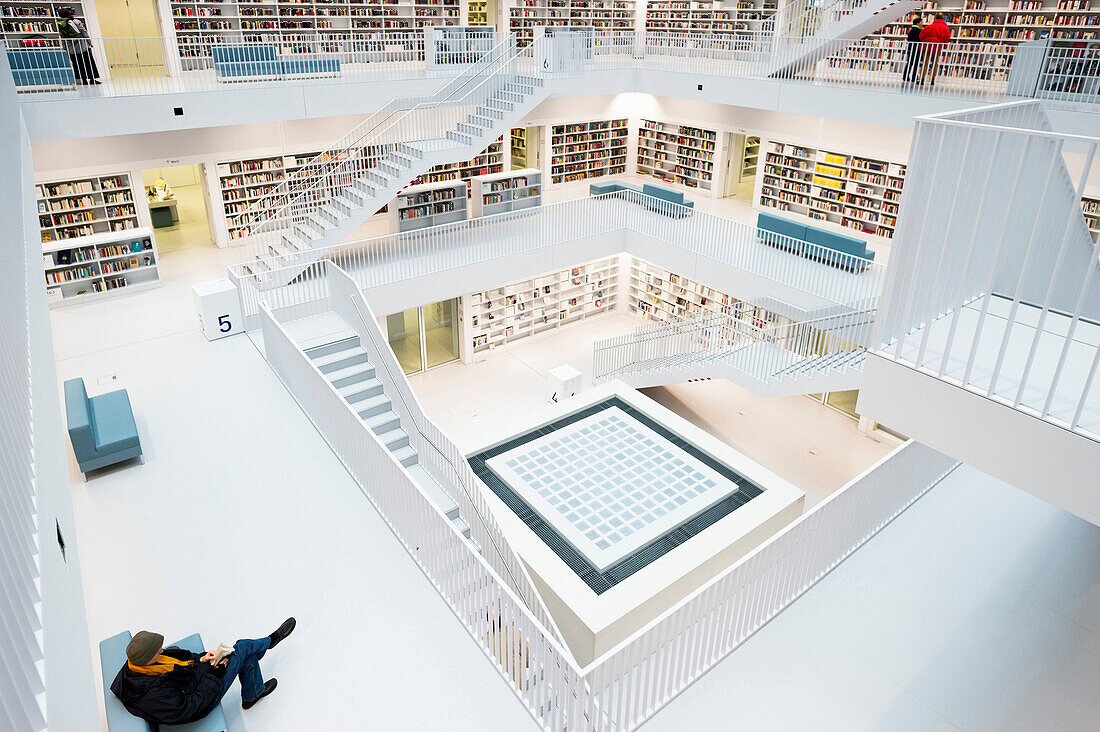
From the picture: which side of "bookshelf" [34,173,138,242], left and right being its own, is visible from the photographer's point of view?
front

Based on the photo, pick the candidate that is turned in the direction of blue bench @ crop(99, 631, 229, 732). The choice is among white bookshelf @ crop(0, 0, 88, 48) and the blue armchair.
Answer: the white bookshelf

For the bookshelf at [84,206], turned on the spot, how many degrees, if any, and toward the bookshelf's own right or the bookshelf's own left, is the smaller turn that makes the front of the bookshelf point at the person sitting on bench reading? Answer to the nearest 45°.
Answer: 0° — it already faces them

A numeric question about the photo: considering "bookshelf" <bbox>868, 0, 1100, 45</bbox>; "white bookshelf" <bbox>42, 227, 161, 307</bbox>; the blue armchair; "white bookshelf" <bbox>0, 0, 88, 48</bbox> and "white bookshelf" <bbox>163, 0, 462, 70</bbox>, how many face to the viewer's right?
1

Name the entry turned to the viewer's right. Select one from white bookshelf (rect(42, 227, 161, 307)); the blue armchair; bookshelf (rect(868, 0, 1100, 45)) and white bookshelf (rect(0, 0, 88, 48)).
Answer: the blue armchair

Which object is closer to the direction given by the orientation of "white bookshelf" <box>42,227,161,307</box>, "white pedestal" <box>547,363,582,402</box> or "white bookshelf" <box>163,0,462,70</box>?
the white pedestal

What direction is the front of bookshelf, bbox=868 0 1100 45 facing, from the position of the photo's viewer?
facing the viewer

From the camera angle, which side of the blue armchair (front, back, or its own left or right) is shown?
right

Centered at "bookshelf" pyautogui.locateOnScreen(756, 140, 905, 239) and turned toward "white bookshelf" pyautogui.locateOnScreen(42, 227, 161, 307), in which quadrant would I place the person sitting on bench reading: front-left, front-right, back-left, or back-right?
front-left

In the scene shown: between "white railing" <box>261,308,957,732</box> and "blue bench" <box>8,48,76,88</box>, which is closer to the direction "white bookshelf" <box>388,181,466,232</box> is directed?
the white railing
